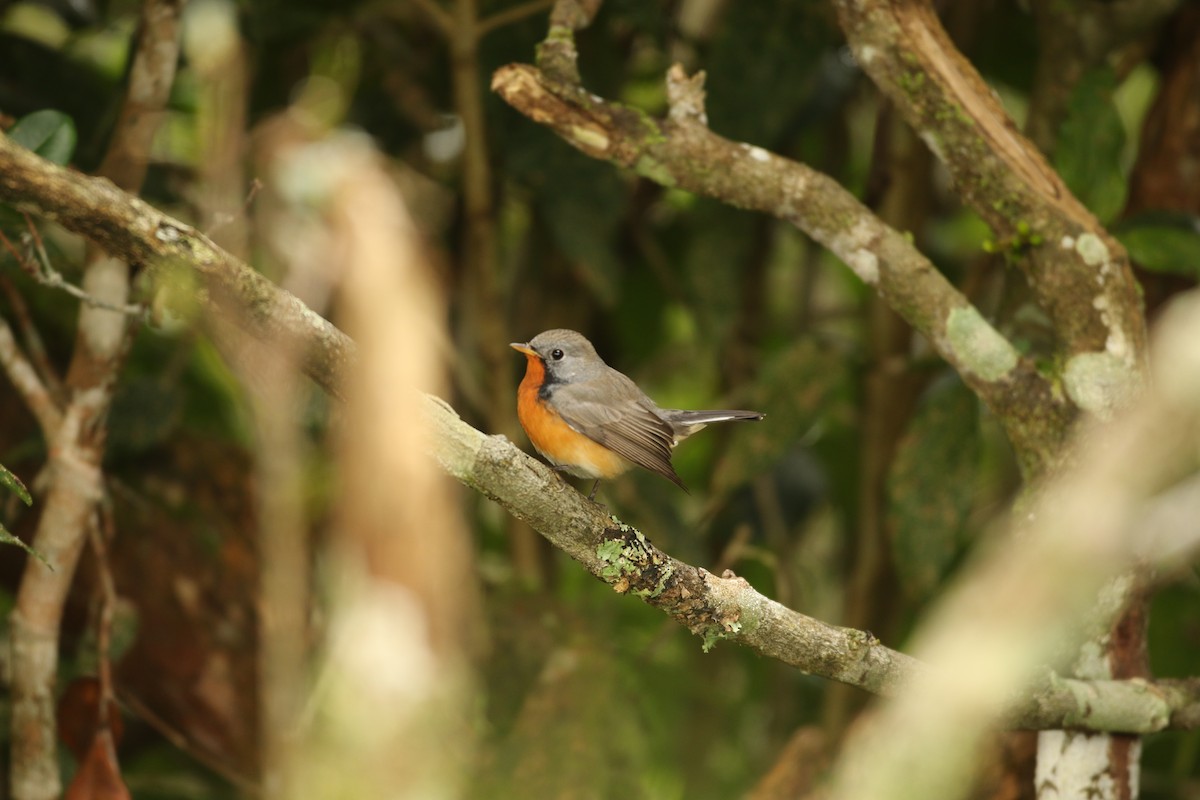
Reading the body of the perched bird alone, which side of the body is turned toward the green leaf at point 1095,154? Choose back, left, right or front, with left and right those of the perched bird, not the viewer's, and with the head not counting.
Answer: back

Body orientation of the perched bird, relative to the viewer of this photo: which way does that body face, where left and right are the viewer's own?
facing to the left of the viewer

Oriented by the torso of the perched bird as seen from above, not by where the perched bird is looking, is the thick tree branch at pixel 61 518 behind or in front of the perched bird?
in front

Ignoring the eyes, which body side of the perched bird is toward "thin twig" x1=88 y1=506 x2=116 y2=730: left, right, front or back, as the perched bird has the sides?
front

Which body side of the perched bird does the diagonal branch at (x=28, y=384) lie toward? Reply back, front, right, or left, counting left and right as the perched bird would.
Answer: front

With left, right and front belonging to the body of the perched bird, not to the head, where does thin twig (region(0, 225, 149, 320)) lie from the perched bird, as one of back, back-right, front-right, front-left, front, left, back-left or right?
front-left

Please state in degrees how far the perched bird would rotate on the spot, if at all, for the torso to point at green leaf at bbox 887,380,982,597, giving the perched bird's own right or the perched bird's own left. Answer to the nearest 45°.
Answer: approximately 180°

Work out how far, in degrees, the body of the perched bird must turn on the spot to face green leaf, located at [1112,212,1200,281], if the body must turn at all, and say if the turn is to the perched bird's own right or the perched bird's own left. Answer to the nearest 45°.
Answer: approximately 180°

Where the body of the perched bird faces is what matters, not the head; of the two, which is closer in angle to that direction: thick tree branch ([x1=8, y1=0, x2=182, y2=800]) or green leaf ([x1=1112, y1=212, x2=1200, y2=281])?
the thick tree branch

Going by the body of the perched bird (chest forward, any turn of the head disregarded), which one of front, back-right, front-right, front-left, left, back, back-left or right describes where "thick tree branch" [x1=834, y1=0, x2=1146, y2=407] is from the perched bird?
back-left
